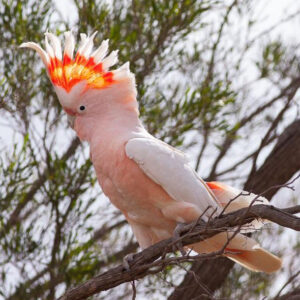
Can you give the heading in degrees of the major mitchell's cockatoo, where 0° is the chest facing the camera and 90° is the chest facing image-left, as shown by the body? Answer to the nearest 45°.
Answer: approximately 90°
